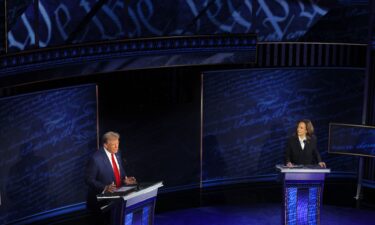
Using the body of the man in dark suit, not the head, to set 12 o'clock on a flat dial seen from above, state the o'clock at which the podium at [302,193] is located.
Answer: The podium is roughly at 10 o'clock from the man in dark suit.

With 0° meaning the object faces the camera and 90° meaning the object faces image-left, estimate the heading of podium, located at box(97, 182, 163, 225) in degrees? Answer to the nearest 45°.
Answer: approximately 315°

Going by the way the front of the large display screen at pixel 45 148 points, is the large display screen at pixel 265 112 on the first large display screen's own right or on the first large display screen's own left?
on the first large display screen's own left

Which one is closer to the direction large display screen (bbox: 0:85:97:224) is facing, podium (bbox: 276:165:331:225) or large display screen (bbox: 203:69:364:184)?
the podium

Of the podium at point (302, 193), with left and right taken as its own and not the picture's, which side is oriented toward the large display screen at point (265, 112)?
back

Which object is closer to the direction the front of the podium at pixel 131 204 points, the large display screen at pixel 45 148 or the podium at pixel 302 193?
the podium

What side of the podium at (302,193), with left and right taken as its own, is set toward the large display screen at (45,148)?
right

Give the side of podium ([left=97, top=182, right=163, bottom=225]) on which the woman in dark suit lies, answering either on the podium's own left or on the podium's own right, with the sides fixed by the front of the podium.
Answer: on the podium's own left
